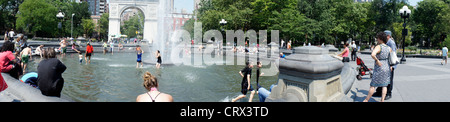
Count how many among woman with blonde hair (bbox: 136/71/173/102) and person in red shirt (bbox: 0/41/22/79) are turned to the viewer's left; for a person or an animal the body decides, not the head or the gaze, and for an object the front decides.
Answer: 0

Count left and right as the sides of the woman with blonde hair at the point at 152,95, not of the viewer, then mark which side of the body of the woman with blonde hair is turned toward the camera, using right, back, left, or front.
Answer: back

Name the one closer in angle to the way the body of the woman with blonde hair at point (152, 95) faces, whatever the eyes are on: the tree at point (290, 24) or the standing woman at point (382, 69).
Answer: the tree

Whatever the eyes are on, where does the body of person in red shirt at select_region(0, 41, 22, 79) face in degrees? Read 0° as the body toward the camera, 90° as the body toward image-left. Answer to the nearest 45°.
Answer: approximately 225°

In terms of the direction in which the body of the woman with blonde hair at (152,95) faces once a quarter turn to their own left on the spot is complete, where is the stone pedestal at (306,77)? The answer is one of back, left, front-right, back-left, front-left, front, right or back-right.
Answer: back

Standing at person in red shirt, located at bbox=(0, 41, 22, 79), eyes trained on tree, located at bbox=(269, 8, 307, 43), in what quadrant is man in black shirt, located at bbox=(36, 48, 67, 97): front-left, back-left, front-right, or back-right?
back-right
